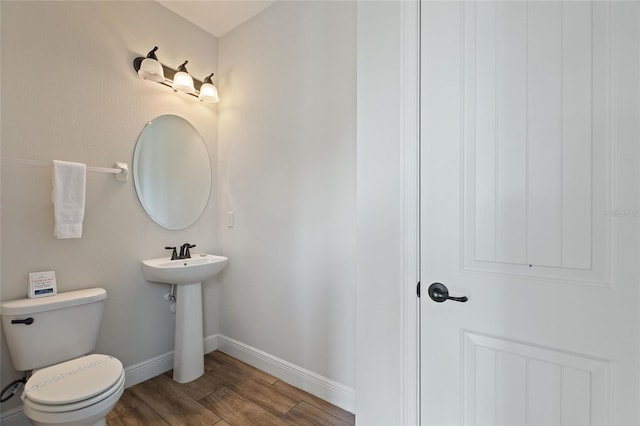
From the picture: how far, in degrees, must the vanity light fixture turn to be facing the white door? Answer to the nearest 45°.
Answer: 0° — it already faces it

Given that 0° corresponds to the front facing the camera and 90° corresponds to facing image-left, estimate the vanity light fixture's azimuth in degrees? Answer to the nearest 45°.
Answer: approximately 315°
